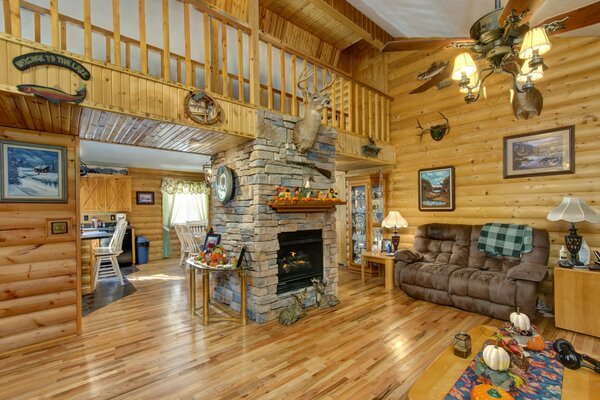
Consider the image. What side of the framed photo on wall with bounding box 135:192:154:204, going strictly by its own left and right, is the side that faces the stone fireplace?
front

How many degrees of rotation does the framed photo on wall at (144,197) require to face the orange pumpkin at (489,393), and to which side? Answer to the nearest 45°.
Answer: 0° — it already faces it

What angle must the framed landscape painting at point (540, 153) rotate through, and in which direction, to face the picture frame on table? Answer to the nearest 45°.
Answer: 0° — it already faces it

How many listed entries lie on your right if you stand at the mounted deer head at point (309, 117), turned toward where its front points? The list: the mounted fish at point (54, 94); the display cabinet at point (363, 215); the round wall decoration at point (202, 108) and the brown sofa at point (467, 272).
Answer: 2

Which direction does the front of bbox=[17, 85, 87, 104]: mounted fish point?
to the viewer's left

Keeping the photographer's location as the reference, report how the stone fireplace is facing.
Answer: facing the viewer and to the right of the viewer

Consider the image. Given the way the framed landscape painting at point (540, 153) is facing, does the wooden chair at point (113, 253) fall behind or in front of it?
in front
